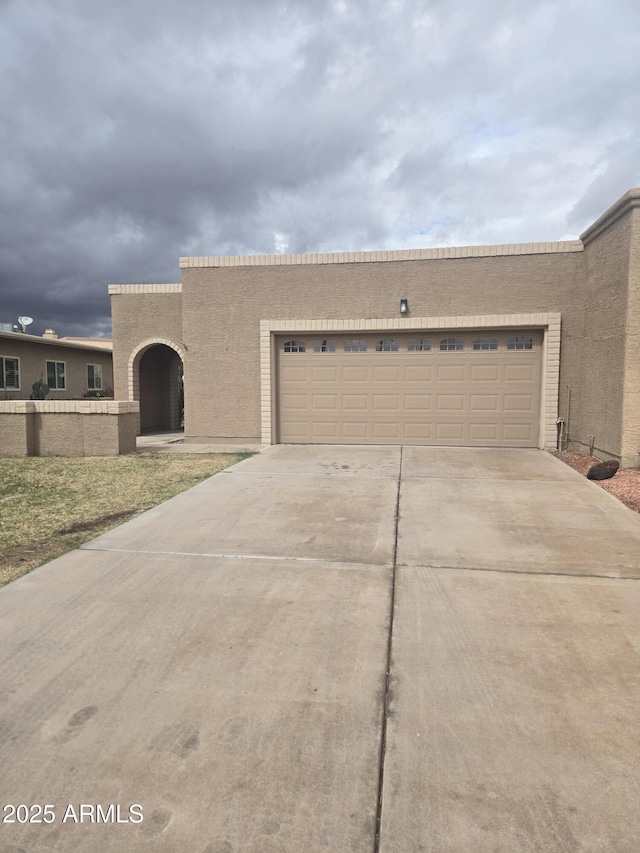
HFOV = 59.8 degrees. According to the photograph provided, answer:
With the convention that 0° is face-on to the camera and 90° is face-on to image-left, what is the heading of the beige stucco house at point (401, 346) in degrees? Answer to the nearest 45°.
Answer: approximately 0°

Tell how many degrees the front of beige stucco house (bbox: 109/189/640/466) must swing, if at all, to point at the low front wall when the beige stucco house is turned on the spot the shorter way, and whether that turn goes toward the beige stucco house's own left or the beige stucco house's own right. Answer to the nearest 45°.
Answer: approximately 90° to the beige stucco house's own right

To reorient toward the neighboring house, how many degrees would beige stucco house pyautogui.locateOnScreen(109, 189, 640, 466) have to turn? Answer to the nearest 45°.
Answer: approximately 135° to its right

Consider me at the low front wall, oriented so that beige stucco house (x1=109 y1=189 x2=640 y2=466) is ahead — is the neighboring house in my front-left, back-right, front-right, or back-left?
back-left

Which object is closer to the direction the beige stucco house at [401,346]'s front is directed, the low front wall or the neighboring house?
the low front wall
